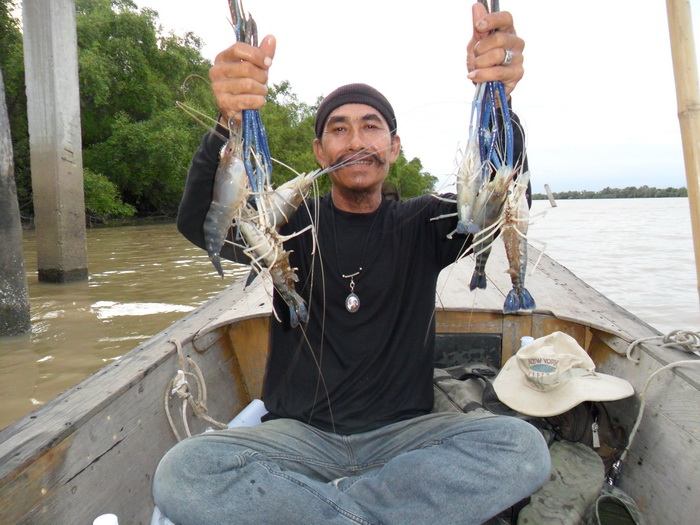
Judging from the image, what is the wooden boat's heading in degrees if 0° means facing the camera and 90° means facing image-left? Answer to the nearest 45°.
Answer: approximately 180°

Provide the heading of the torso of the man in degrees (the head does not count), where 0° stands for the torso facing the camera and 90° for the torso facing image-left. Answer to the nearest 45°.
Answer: approximately 0°

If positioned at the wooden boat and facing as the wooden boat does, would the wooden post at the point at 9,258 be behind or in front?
in front
